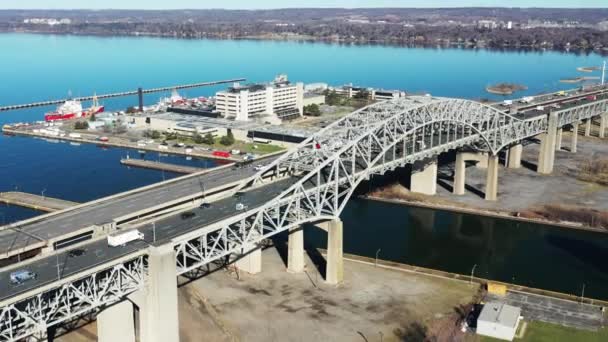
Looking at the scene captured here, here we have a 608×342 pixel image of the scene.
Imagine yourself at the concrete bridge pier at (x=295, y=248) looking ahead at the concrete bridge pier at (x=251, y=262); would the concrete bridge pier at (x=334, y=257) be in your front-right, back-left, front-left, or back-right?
back-left

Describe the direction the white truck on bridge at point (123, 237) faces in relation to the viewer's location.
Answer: facing away from the viewer and to the right of the viewer

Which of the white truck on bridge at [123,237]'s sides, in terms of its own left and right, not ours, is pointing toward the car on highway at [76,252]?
back

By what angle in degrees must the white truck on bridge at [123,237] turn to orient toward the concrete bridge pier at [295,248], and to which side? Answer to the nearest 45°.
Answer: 0° — it already faces it

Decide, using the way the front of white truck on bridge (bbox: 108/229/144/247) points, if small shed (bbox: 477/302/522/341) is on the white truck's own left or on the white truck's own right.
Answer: on the white truck's own right

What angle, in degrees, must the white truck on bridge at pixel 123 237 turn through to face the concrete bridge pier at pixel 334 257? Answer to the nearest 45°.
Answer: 0° — it already faces it

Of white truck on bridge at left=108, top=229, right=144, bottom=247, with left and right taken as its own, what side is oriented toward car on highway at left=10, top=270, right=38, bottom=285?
back

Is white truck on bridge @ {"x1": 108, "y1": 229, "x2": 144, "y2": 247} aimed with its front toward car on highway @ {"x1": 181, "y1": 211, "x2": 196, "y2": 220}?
yes
